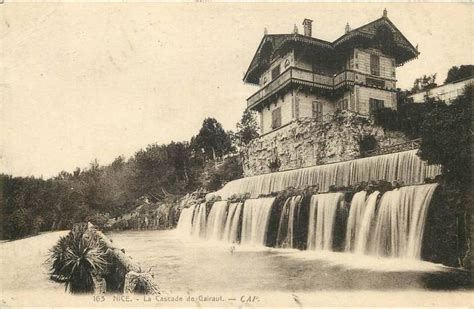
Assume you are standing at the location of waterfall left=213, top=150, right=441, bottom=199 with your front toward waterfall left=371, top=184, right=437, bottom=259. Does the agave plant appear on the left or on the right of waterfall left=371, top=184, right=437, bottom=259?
right
